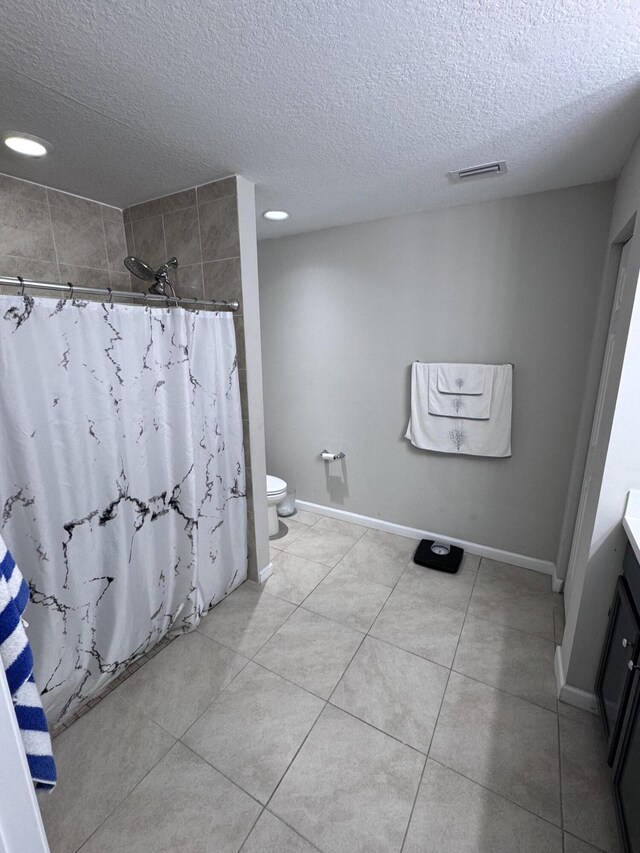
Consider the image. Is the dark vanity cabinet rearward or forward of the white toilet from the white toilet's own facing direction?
forward

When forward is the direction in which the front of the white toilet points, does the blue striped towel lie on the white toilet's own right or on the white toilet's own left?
on the white toilet's own right

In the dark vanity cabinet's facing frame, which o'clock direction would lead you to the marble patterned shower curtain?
The marble patterned shower curtain is roughly at 11 o'clock from the dark vanity cabinet.

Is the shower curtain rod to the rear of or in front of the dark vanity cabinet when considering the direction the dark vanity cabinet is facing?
in front

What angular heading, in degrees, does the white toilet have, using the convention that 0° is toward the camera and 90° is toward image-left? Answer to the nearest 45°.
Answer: approximately 315°

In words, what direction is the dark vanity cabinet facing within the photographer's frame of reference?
facing to the left of the viewer

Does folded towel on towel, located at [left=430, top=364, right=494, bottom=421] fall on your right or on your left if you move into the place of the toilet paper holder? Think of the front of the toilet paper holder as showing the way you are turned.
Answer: on your left

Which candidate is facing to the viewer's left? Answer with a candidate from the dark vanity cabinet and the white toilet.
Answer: the dark vanity cabinet

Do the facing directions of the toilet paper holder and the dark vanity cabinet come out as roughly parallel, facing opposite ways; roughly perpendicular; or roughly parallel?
roughly perpendicular

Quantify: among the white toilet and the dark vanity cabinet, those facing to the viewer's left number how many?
1

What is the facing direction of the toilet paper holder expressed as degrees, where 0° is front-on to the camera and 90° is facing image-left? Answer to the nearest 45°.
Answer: approximately 45°
